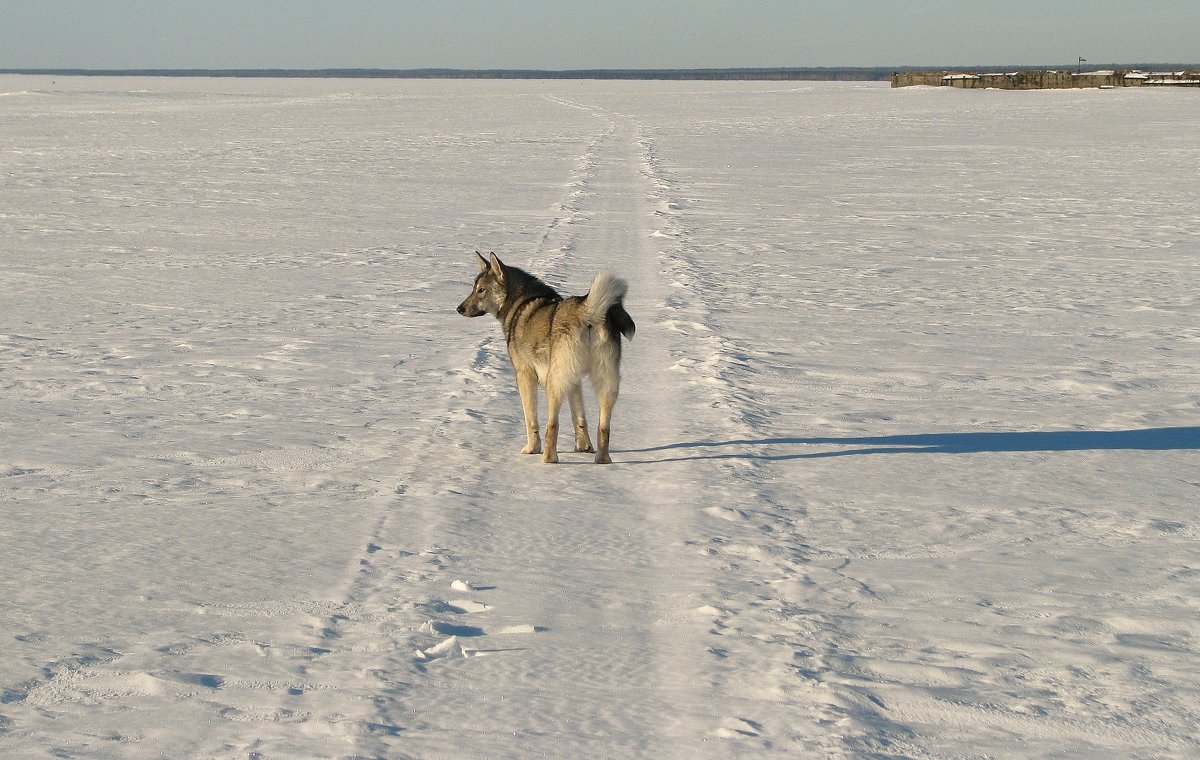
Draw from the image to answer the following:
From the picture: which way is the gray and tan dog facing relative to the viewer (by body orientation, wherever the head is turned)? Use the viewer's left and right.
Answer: facing away from the viewer and to the left of the viewer
